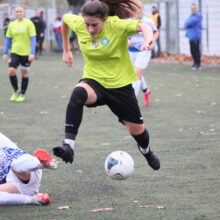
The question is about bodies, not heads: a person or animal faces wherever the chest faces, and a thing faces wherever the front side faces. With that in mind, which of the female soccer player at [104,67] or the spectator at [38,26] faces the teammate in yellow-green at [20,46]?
the spectator

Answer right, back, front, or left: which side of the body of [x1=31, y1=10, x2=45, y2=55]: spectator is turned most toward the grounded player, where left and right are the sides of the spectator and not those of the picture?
front

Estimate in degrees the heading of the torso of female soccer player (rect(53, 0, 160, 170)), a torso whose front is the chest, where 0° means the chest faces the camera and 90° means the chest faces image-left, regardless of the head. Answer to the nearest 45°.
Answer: approximately 45°

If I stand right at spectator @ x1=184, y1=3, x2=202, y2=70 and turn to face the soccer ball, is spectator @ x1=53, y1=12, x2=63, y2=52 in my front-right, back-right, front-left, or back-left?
back-right

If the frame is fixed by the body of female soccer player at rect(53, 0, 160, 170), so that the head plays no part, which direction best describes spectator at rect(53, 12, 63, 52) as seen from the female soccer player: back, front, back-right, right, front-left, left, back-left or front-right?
back-right

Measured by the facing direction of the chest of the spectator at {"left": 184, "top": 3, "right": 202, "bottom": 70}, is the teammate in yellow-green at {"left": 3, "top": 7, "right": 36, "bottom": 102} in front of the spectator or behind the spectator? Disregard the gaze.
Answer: in front

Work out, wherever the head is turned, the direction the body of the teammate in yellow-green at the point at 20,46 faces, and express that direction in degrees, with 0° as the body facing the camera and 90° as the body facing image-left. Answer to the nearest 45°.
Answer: approximately 0°

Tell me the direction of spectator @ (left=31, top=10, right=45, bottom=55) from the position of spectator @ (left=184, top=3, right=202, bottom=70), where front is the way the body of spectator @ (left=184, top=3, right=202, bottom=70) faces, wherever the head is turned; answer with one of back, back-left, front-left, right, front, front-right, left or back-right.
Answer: right

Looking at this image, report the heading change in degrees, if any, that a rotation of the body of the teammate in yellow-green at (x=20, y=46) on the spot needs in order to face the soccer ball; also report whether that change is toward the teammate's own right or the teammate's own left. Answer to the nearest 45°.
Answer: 0° — they already face it

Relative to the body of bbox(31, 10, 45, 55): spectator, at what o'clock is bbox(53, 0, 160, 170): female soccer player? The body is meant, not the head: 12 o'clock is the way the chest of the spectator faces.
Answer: The female soccer player is roughly at 12 o'clock from the spectator.

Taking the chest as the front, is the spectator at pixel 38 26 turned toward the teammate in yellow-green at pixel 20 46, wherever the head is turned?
yes

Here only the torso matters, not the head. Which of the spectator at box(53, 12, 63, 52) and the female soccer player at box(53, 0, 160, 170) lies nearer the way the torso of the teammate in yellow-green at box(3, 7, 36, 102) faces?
the female soccer player
